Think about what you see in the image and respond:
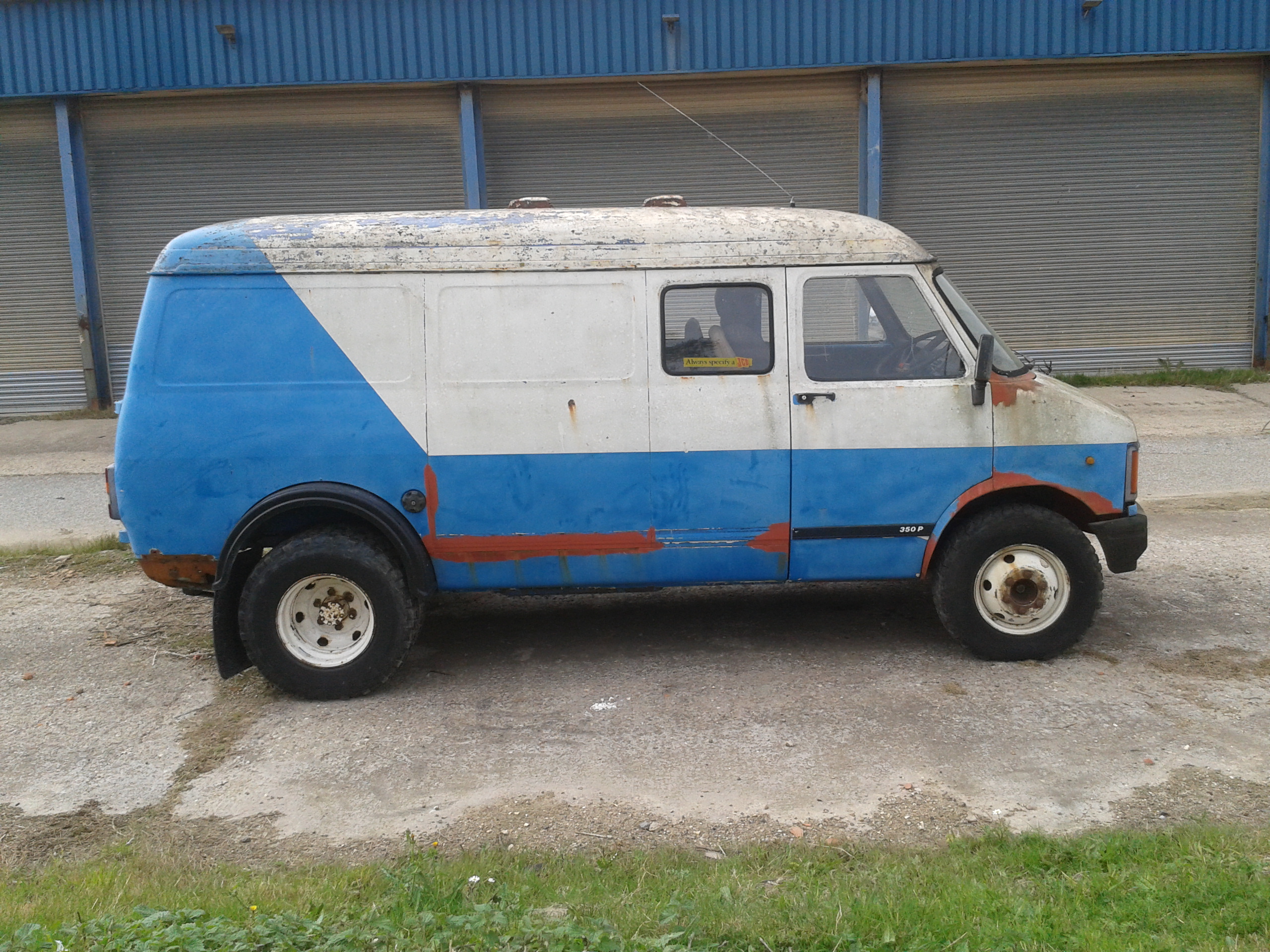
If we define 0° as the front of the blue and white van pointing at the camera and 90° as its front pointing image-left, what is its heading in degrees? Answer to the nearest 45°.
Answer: approximately 270°
